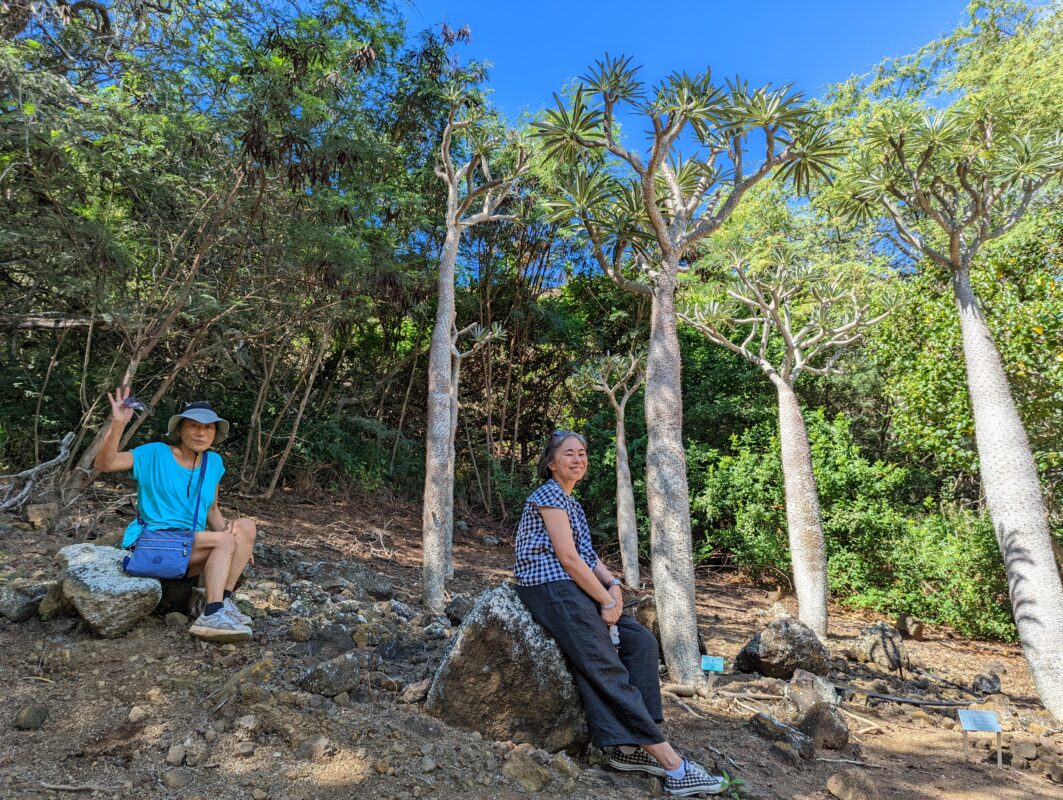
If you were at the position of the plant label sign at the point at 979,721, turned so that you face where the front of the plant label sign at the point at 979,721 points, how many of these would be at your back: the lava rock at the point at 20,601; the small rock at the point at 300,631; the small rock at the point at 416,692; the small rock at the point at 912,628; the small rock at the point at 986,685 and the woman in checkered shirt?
2

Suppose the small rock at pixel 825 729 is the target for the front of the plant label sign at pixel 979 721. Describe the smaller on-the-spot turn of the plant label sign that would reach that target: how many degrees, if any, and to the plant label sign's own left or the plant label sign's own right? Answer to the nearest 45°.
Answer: approximately 45° to the plant label sign's own right

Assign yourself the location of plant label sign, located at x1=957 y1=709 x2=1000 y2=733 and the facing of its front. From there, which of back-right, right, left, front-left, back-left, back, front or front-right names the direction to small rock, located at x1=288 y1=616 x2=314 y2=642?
front-right

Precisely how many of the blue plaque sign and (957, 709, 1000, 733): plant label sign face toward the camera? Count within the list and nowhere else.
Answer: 2

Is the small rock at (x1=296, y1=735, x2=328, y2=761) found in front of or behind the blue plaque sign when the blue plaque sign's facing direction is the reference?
in front

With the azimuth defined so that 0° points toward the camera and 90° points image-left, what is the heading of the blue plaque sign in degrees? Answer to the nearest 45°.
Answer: approximately 0°

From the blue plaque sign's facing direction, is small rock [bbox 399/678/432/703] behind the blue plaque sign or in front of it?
in front

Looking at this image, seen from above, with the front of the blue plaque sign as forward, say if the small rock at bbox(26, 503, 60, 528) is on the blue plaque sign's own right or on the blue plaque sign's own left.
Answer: on the blue plaque sign's own right

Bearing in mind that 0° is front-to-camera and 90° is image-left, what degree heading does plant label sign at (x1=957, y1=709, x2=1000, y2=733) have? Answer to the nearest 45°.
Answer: approximately 0°

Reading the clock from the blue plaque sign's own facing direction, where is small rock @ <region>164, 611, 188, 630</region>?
The small rock is roughly at 2 o'clock from the blue plaque sign.

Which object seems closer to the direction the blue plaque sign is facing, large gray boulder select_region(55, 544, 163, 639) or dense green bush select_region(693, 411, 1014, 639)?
the large gray boulder

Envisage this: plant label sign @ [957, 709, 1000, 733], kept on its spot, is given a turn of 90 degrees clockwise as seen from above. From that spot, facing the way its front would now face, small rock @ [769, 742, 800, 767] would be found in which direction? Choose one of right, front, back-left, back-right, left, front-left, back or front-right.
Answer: front-left
